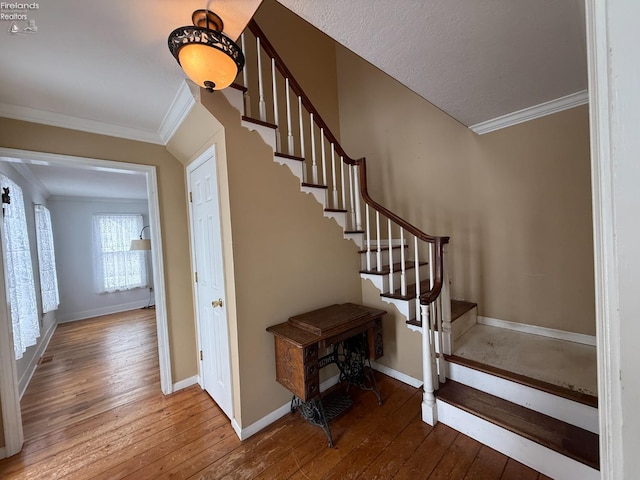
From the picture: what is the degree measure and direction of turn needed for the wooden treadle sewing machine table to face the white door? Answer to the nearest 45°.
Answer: approximately 135° to its right

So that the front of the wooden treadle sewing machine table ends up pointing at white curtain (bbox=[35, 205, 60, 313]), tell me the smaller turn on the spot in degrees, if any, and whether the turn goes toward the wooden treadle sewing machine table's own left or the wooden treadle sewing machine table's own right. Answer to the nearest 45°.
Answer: approximately 180°

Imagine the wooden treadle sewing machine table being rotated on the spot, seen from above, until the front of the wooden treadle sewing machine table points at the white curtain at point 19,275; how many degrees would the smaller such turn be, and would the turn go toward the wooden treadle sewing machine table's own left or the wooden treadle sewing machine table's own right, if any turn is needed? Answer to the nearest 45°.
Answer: approximately 135° to the wooden treadle sewing machine table's own right

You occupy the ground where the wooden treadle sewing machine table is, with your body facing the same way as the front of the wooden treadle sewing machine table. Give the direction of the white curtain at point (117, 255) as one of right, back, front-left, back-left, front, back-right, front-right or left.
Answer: back

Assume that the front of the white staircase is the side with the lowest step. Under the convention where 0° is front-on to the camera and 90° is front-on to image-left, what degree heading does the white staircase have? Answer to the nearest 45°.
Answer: approximately 45°
